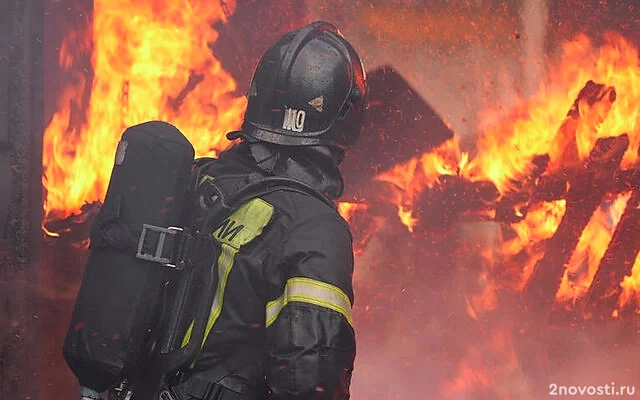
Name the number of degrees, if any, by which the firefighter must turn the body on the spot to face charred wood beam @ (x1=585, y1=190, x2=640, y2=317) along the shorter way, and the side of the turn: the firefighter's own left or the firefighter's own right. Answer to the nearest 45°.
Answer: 0° — they already face it

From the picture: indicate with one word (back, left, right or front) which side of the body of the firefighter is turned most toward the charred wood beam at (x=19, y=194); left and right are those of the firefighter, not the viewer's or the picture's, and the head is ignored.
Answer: left

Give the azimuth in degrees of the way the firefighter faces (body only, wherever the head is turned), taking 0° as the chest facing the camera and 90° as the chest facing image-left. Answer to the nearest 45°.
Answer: approximately 225°

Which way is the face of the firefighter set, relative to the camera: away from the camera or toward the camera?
away from the camera
